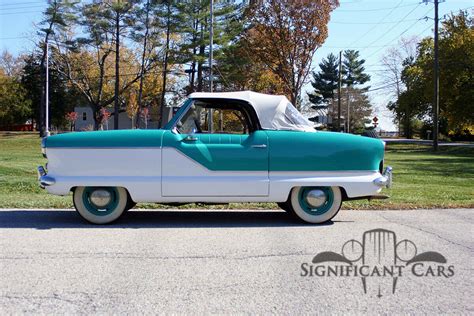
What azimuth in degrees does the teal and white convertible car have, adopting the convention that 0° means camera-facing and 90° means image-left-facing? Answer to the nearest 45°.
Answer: approximately 90°
